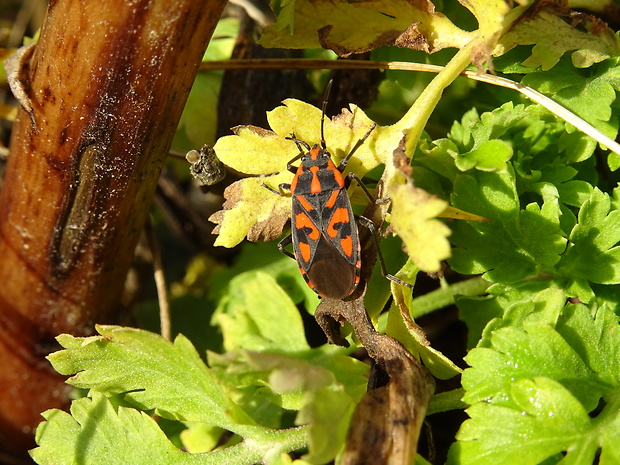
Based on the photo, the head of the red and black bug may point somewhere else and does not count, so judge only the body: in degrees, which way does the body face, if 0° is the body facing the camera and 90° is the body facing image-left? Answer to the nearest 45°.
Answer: approximately 180°

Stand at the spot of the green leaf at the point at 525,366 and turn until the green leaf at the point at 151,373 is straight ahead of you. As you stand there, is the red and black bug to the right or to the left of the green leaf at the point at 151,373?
right

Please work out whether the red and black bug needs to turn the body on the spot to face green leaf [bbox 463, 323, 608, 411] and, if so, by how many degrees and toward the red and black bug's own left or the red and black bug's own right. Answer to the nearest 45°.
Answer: approximately 135° to the red and black bug's own right
